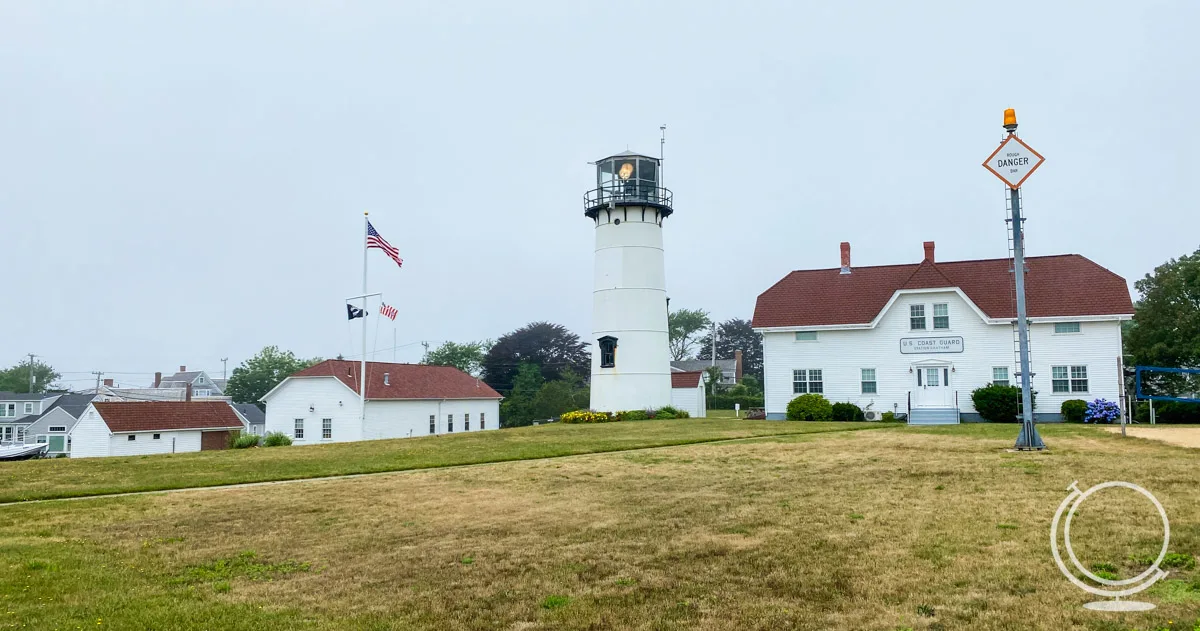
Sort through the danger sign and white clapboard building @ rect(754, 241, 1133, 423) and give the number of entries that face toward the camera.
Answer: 2

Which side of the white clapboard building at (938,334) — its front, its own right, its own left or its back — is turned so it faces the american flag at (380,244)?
right

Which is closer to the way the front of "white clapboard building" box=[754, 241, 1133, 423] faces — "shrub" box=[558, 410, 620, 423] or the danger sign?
the danger sign

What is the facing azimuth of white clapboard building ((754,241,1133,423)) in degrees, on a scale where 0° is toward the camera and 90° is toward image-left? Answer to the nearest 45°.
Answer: approximately 0°

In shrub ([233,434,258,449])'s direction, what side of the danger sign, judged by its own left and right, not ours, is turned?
right

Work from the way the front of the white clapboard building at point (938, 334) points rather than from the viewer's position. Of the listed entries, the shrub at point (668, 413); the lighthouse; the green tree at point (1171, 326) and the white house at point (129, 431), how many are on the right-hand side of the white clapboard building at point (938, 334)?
3

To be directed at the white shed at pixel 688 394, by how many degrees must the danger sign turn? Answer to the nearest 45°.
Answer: approximately 135° to its right

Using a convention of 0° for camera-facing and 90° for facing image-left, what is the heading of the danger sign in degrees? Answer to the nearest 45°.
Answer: approximately 0°

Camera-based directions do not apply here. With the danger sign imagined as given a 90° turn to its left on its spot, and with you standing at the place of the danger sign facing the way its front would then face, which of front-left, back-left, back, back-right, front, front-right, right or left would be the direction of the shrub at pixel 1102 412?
left

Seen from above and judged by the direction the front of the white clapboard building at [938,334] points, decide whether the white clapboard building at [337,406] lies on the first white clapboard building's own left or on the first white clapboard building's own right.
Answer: on the first white clapboard building's own right
